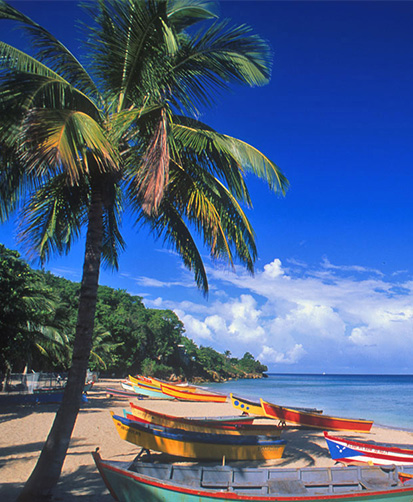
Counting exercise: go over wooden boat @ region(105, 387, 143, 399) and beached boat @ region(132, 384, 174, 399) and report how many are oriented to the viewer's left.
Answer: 2

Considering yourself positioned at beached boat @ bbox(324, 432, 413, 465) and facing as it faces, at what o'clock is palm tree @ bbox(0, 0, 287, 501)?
The palm tree is roughly at 10 o'clock from the beached boat.

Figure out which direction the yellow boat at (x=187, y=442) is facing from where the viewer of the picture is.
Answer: facing to the left of the viewer

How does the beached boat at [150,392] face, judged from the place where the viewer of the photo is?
facing to the left of the viewer

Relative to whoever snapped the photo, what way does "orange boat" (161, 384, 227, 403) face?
facing to the left of the viewer

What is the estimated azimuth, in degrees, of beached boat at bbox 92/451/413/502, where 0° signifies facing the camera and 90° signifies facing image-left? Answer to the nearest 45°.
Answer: approximately 90°

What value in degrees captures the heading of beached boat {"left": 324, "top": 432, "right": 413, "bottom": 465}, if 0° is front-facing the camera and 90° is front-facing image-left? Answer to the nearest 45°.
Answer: approximately 90°

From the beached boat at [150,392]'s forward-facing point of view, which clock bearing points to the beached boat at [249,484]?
the beached boat at [249,484] is roughly at 9 o'clock from the beached boat at [150,392].

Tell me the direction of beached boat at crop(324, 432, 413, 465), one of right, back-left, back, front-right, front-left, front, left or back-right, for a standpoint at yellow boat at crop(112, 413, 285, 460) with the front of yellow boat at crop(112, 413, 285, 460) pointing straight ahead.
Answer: back

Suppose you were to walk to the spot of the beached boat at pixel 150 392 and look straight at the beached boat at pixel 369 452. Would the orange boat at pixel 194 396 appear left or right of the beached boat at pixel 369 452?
left
